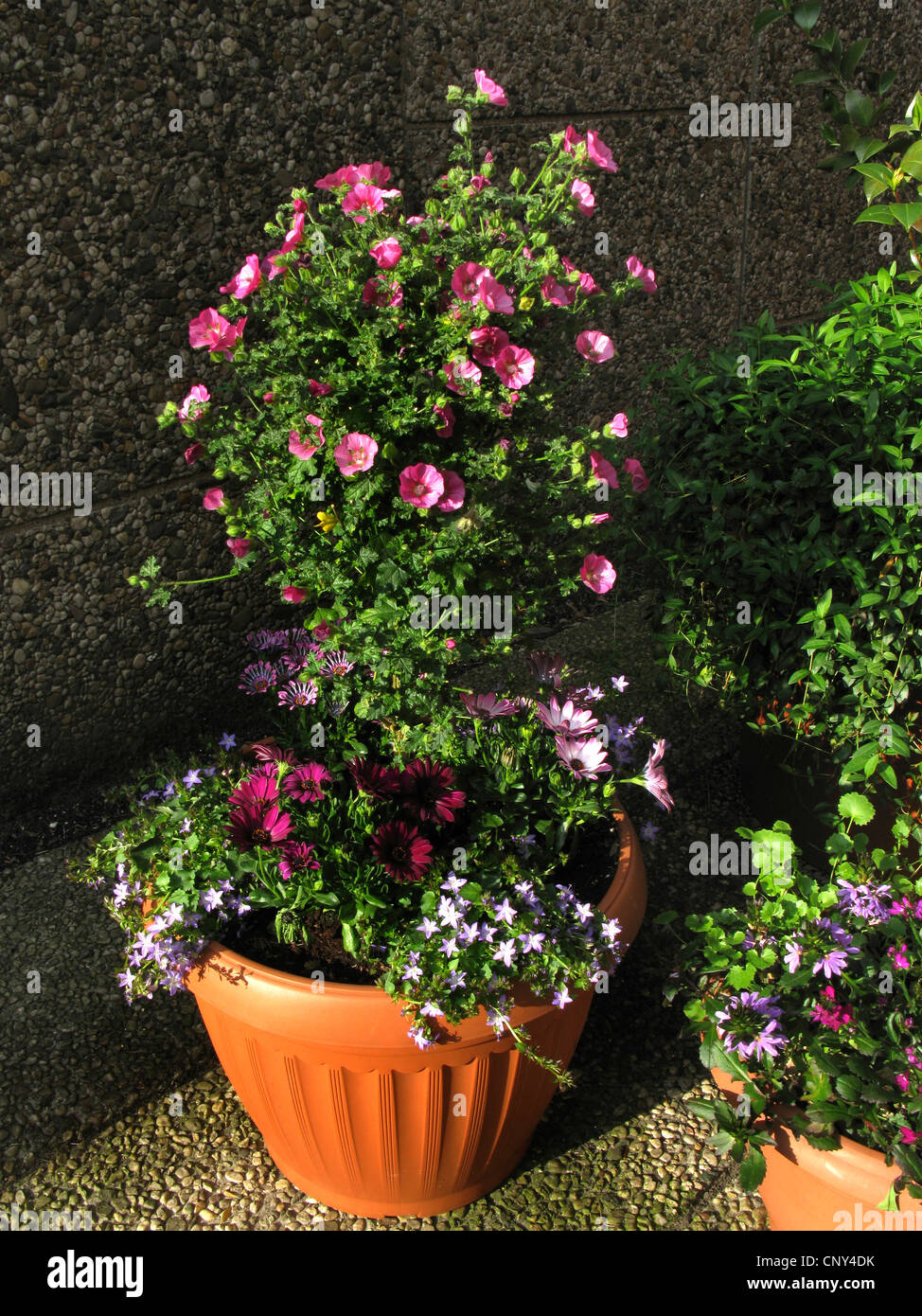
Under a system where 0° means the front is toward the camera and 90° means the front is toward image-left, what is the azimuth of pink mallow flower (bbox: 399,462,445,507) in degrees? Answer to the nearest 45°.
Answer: approximately 0°

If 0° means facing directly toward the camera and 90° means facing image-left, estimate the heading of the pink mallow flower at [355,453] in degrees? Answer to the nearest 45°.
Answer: approximately 0°

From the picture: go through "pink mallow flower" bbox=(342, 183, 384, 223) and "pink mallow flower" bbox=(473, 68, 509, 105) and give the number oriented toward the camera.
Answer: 1

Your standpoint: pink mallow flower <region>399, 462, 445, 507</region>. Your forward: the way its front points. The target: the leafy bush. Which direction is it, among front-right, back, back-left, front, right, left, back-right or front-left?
back-left

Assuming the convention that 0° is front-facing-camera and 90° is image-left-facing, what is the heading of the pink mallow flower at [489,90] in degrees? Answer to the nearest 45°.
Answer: approximately 270°

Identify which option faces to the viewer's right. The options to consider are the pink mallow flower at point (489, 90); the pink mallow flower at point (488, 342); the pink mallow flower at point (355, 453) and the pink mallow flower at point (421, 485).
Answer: the pink mallow flower at point (489, 90)
